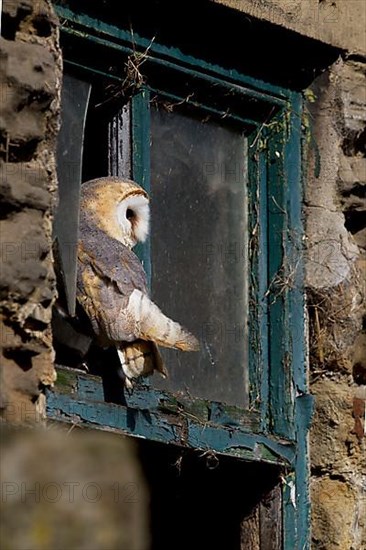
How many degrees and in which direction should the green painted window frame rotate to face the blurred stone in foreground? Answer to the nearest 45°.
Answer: approximately 45° to its right

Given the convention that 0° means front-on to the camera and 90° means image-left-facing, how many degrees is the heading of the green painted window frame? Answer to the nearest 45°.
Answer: approximately 315°
